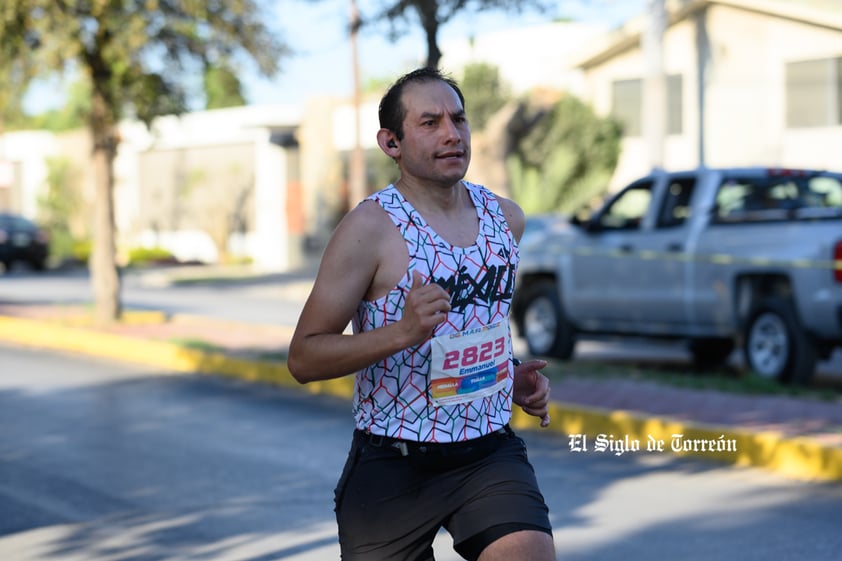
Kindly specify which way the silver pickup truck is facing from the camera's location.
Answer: facing away from the viewer and to the left of the viewer

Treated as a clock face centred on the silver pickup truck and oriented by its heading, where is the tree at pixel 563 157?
The tree is roughly at 1 o'clock from the silver pickup truck.

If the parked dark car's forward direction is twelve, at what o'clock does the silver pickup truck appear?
The silver pickup truck is roughly at 7 o'clock from the parked dark car.

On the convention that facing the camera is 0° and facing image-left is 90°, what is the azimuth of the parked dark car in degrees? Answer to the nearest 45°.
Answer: approximately 135°

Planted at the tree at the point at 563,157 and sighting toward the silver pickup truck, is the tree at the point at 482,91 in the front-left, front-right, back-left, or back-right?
back-right

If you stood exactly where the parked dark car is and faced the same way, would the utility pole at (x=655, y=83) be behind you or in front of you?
behind

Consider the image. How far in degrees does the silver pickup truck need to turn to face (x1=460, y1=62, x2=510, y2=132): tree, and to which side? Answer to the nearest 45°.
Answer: approximately 45° to its right
